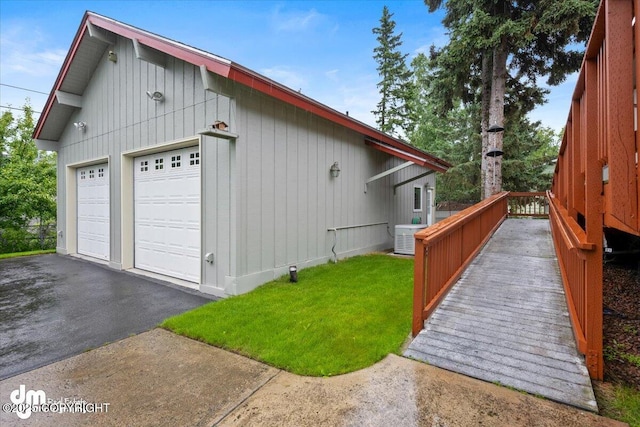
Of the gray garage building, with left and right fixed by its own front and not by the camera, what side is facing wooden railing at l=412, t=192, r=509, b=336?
left

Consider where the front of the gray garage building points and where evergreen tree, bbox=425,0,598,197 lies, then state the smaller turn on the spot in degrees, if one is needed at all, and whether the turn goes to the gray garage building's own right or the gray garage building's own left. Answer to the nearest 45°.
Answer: approximately 135° to the gray garage building's own left

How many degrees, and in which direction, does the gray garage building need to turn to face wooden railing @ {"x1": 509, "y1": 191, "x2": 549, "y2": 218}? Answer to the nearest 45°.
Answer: approximately 135° to its left

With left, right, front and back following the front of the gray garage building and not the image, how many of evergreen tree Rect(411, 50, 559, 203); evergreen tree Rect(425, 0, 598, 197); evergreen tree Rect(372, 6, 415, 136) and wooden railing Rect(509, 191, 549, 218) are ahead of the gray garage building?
0

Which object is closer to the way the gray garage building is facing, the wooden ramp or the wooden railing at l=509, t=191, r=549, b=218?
the wooden ramp

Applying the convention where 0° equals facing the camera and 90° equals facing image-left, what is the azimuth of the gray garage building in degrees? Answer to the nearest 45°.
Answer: approximately 45°

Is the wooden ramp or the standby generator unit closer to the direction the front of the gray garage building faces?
the wooden ramp

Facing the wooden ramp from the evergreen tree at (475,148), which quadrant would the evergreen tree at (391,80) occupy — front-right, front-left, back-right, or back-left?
back-right

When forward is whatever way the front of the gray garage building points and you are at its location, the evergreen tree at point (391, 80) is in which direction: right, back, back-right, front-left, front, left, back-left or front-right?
back

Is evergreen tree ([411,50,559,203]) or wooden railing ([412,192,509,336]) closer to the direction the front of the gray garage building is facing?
the wooden railing

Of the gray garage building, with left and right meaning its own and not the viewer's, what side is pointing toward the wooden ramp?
left

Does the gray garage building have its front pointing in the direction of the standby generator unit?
no

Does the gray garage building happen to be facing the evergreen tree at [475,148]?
no
